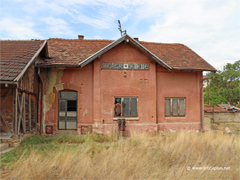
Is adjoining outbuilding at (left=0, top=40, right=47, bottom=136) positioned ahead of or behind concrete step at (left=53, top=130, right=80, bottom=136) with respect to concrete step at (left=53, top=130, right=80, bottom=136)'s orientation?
ahead

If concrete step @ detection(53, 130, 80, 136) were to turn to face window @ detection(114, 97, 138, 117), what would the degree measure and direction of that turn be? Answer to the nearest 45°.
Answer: approximately 90° to its left

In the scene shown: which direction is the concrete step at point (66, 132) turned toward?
toward the camera

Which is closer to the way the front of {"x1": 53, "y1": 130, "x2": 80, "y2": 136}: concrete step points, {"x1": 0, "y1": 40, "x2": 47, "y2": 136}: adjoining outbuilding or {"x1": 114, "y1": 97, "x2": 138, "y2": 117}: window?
the adjoining outbuilding

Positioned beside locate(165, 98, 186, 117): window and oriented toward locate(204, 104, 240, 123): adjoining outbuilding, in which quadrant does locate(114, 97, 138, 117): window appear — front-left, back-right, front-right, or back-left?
back-left

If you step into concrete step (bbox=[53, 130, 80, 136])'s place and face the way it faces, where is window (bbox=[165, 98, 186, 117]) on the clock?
The window is roughly at 9 o'clock from the concrete step.
